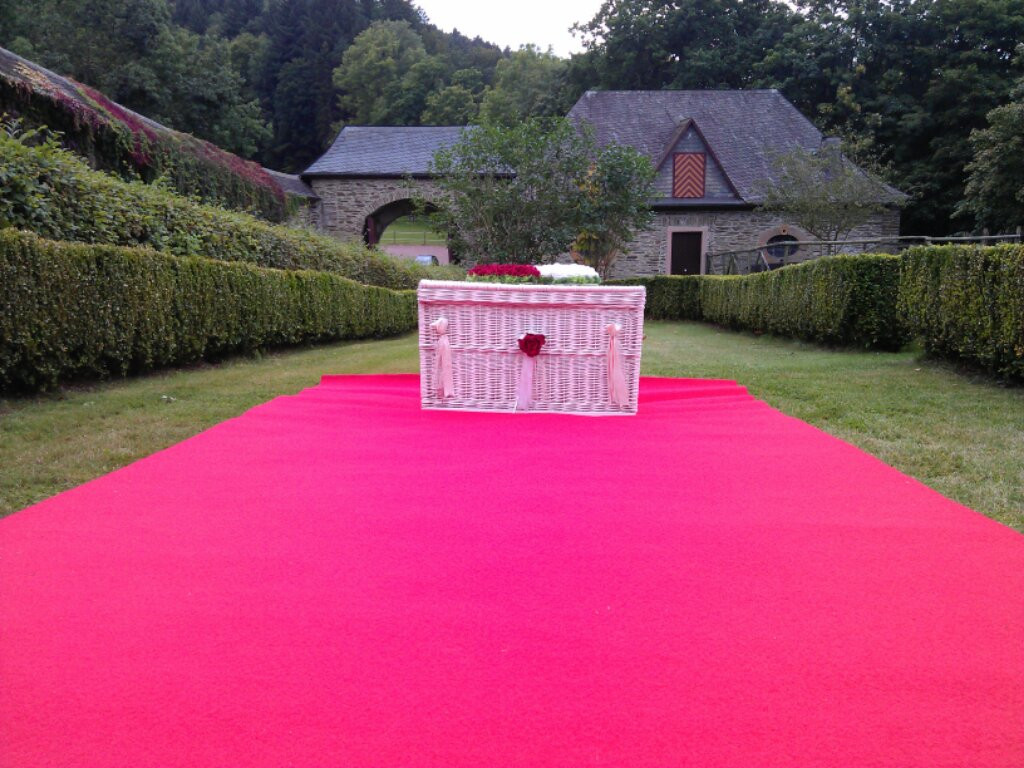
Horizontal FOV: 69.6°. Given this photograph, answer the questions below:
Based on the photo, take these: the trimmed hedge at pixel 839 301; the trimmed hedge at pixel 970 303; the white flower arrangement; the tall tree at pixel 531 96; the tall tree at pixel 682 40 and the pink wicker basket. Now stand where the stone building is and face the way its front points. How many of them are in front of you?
4

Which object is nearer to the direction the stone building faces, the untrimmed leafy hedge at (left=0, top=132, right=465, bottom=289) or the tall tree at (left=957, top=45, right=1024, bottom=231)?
the untrimmed leafy hedge

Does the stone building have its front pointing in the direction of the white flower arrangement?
yes

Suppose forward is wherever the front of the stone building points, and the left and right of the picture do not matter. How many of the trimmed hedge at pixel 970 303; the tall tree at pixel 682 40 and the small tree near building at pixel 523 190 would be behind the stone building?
1

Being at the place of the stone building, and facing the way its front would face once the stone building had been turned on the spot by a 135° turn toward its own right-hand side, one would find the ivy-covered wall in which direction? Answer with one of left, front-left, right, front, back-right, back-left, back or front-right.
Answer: left

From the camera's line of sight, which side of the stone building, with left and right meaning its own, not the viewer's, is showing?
front

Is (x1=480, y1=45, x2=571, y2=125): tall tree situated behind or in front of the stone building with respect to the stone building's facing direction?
behind

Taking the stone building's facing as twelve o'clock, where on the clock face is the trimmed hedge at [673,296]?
The trimmed hedge is roughly at 12 o'clock from the stone building.

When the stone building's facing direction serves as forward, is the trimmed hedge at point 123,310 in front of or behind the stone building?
in front
